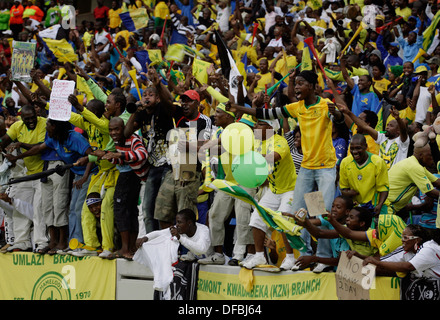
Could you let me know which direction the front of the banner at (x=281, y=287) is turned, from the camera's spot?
facing the viewer

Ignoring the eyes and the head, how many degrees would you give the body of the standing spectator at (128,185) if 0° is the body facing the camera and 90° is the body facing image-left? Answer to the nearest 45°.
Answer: approximately 45°

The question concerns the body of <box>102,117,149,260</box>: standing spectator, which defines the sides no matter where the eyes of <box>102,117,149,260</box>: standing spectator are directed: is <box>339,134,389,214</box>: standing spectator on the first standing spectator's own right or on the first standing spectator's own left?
on the first standing spectator's own left

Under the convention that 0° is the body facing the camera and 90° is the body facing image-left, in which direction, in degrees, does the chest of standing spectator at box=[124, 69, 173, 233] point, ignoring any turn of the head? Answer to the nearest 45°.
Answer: approximately 45°

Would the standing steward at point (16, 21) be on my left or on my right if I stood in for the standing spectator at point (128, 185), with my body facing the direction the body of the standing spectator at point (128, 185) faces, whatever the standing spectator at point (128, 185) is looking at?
on my right

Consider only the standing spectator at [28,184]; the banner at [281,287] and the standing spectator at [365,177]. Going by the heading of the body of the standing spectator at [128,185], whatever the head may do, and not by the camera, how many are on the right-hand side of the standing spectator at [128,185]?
1

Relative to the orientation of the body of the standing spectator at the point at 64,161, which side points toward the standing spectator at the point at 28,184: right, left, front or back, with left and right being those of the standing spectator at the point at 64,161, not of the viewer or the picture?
right

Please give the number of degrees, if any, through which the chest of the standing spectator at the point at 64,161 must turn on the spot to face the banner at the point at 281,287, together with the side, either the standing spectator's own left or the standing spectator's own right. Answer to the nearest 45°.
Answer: approximately 90° to the standing spectator's own left

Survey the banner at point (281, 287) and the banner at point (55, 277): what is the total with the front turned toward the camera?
2

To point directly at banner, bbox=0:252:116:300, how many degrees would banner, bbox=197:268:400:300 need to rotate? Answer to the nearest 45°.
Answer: approximately 135° to its right

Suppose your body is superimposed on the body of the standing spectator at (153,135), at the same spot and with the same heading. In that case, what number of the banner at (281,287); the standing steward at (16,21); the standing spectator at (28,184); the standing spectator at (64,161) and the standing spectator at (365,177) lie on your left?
2
